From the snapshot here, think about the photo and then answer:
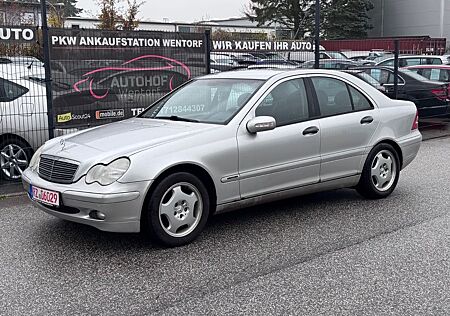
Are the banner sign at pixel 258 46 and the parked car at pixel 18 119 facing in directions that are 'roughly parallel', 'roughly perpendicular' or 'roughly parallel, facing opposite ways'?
roughly perpendicular

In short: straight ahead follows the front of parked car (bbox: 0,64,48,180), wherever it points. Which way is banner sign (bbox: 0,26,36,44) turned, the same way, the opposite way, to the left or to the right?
to the left

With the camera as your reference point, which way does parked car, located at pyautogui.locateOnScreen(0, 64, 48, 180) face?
facing to the left of the viewer

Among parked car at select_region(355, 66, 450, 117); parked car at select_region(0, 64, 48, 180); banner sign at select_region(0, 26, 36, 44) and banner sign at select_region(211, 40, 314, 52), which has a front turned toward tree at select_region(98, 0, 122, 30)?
parked car at select_region(355, 66, 450, 117)

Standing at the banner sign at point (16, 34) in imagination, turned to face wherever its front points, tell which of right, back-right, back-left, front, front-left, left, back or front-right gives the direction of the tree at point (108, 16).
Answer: back

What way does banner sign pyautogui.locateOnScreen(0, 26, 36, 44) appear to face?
toward the camera

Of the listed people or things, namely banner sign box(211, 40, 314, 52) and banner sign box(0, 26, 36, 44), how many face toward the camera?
2

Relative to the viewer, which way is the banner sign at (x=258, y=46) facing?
toward the camera

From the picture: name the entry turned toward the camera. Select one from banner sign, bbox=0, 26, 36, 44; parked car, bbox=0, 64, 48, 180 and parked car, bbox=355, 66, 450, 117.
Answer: the banner sign

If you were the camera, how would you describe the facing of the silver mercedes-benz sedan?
facing the viewer and to the left of the viewer
